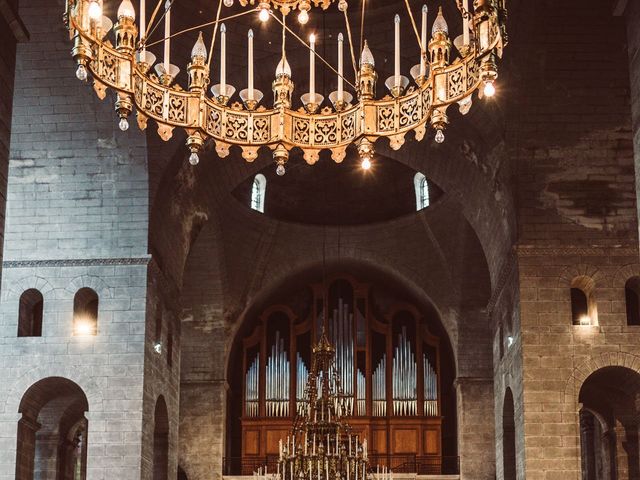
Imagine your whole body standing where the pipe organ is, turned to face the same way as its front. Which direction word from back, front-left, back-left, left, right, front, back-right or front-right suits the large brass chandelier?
front

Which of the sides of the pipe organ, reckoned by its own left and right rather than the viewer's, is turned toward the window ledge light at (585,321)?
front

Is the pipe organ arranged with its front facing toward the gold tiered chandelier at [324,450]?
yes
